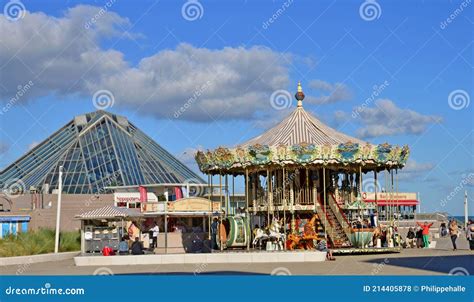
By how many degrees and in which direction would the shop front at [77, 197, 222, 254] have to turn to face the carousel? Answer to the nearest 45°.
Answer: approximately 45° to its left

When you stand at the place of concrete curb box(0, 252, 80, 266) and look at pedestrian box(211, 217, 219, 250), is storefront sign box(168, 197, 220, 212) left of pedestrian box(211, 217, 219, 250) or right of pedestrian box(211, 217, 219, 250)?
left

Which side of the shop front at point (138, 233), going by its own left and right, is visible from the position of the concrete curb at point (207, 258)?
front

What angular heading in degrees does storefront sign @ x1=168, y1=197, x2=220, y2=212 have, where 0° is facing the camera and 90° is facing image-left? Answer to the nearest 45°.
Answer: approximately 0°

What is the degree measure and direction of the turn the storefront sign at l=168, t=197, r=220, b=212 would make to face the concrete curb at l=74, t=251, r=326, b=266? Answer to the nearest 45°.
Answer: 0° — it already faces it
